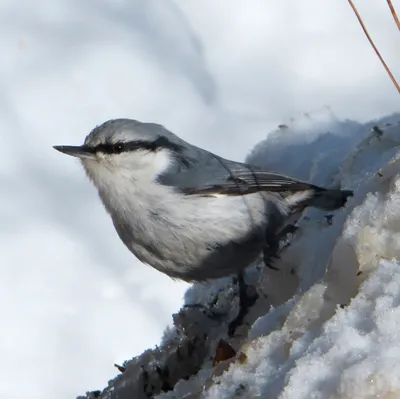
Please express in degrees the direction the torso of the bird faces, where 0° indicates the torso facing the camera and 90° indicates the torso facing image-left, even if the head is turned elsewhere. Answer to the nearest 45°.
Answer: approximately 90°
